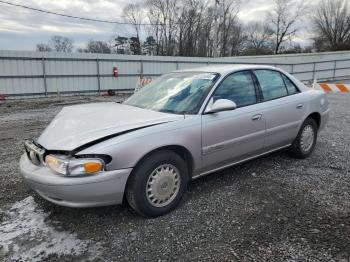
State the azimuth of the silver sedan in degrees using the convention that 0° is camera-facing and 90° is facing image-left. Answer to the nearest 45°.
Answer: approximately 45°

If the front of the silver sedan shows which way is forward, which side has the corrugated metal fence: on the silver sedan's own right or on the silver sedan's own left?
on the silver sedan's own right
